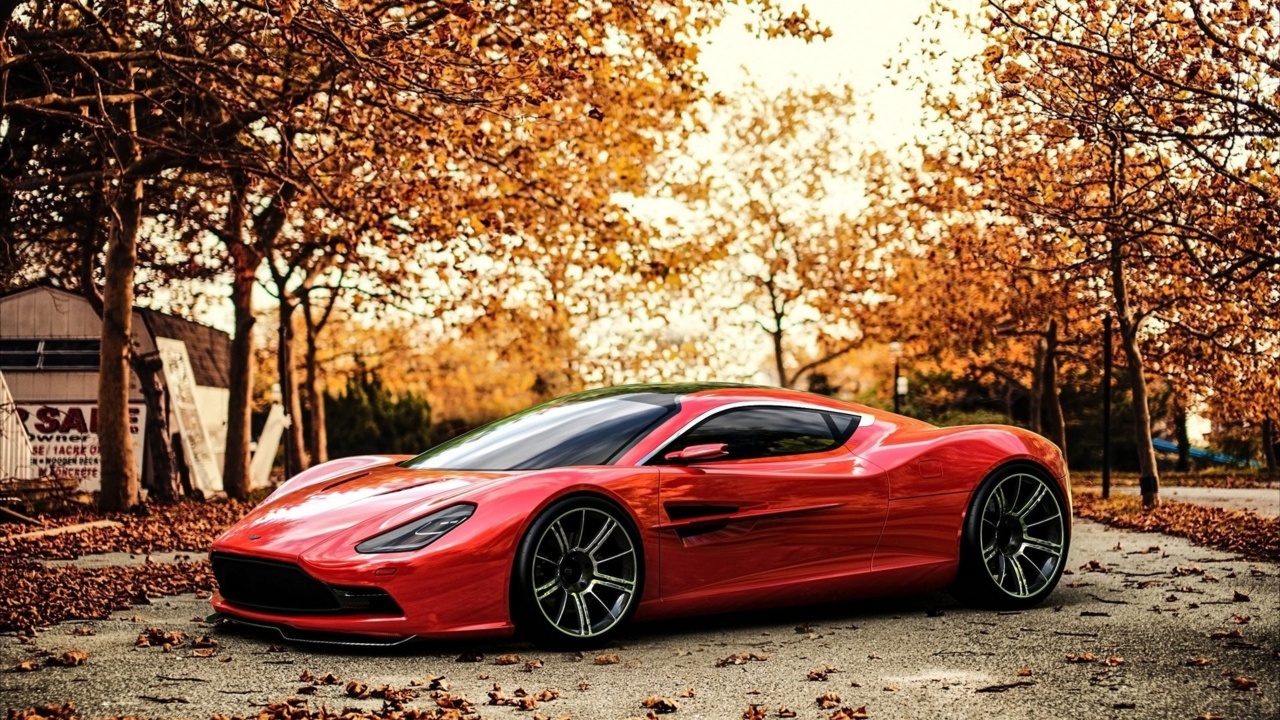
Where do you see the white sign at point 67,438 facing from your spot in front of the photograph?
facing the viewer

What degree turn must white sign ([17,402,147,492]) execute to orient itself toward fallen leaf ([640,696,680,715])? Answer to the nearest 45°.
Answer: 0° — it already faces it

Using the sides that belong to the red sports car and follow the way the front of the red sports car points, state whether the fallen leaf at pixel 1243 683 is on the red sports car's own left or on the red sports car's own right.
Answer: on the red sports car's own left

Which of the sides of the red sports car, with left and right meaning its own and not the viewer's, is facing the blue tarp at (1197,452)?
back

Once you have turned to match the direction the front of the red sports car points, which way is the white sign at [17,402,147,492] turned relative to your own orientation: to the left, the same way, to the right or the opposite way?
to the left

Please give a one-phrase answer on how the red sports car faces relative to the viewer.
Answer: facing the viewer and to the left of the viewer

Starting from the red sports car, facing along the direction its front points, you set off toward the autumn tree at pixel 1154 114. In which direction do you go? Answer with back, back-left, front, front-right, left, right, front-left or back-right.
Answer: back

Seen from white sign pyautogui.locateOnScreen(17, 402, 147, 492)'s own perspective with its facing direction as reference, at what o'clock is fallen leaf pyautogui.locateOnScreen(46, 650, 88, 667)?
The fallen leaf is roughly at 12 o'clock from the white sign.

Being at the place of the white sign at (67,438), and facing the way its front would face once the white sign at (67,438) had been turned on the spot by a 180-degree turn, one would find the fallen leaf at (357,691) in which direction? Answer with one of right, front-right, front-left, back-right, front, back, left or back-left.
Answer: back

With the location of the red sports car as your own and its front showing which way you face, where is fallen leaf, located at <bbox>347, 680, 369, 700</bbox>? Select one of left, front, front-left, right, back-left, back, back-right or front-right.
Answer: front

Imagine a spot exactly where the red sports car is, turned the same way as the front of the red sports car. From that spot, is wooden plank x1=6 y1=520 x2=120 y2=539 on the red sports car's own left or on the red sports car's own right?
on the red sports car's own right

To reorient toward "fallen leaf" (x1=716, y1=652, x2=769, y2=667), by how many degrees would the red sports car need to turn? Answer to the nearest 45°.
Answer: approximately 90° to its left

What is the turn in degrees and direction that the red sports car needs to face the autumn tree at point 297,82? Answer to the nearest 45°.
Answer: approximately 90° to its right

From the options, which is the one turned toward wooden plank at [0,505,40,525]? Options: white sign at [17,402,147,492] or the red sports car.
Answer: the white sign
